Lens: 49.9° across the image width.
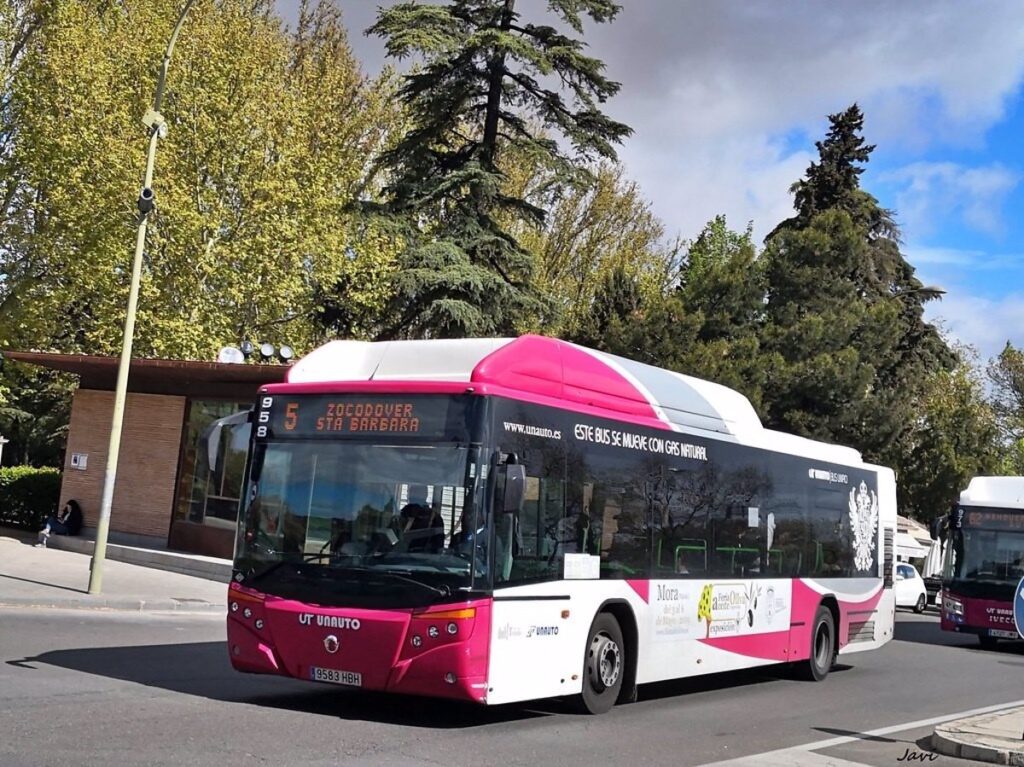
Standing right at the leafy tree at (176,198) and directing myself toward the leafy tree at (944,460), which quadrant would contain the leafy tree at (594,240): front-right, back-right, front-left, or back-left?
front-left

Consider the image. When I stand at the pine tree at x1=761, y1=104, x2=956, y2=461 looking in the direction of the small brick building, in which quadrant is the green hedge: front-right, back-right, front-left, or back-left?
front-right

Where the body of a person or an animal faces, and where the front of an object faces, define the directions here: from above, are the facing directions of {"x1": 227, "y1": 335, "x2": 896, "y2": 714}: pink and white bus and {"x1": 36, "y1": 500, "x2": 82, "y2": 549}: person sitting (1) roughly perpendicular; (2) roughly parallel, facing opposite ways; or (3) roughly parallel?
roughly parallel

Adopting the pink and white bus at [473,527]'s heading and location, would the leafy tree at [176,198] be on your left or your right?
on your right

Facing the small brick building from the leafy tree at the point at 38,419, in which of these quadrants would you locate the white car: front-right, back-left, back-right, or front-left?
front-left

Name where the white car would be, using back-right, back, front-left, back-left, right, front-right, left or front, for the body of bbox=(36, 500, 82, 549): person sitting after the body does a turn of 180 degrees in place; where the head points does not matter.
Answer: front

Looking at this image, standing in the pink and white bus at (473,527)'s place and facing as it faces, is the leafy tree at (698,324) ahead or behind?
behind

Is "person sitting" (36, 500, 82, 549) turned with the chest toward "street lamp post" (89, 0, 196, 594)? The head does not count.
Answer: no

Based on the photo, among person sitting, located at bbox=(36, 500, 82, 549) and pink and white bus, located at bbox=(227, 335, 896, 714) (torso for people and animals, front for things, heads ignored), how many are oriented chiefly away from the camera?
0

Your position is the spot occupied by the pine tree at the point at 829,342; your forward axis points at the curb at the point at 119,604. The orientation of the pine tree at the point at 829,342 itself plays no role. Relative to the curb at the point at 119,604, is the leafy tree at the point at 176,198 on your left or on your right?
right

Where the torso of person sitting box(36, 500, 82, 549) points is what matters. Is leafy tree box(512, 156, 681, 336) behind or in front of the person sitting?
behind

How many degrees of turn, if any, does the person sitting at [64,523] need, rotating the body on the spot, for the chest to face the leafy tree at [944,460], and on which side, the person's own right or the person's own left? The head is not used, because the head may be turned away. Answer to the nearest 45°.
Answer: approximately 180°

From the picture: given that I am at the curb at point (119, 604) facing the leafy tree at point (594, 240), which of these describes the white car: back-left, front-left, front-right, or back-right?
front-right

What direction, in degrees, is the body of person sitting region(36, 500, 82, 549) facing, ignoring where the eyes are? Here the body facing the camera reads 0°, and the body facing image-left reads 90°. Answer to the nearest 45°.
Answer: approximately 90°

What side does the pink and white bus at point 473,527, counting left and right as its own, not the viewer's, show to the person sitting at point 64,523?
right

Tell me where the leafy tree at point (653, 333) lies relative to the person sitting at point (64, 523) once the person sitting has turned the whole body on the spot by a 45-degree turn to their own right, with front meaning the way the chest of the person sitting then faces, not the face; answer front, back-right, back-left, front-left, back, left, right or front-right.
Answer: back-right
